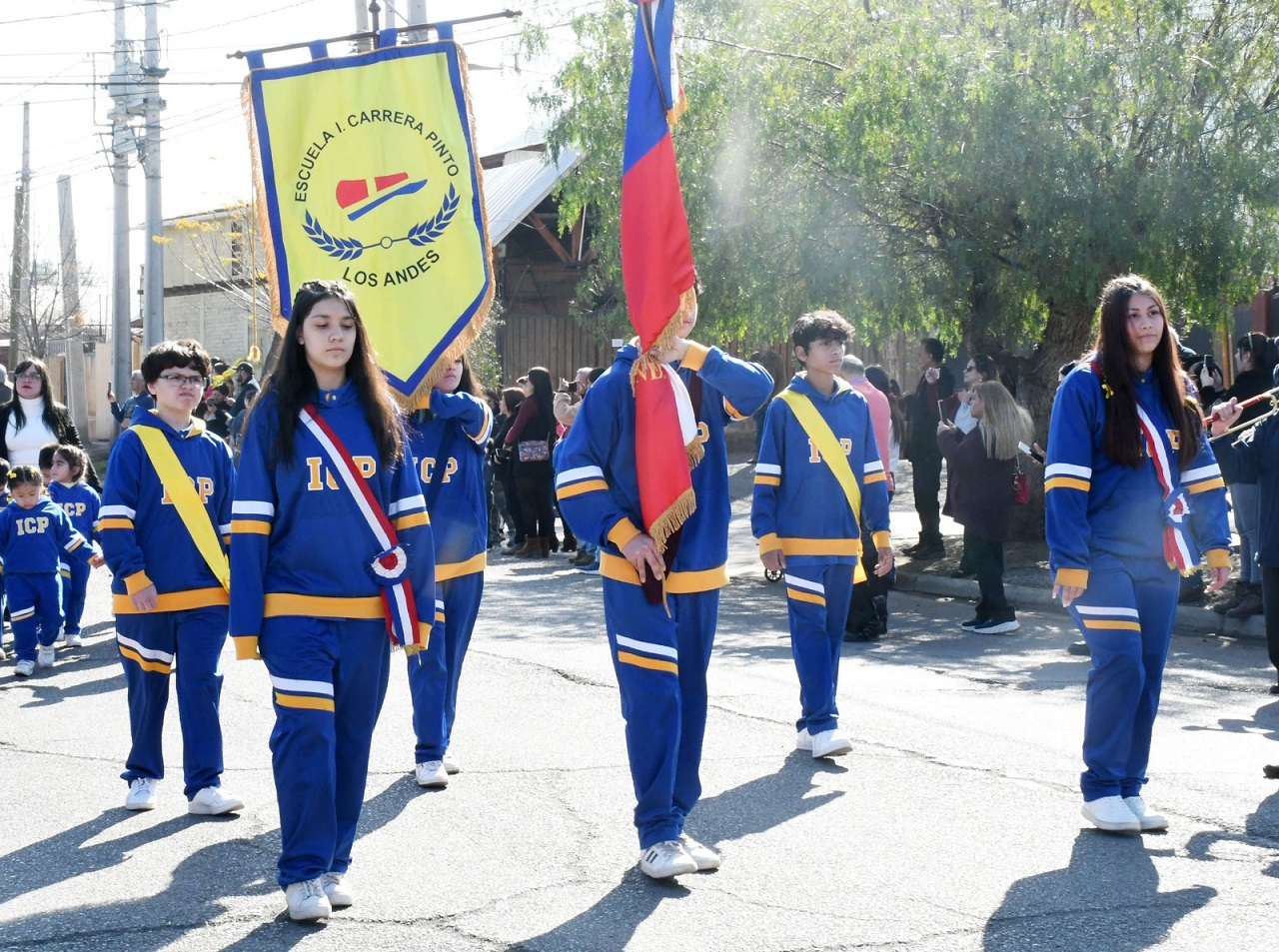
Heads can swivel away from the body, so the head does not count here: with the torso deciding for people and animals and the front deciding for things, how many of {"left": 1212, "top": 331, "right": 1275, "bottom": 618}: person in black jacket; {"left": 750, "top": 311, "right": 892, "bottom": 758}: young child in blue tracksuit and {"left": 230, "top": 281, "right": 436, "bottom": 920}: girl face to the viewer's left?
1

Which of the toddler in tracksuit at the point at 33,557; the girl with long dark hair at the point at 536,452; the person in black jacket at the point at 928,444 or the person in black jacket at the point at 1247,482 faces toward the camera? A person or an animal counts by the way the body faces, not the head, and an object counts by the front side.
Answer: the toddler in tracksuit

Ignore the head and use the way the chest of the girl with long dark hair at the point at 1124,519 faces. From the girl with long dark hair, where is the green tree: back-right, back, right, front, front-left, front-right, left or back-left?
back-left

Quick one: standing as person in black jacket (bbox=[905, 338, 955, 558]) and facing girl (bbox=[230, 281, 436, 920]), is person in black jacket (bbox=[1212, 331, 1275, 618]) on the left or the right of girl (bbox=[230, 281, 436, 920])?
left

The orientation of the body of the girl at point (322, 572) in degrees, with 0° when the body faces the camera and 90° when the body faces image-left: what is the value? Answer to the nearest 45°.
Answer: approximately 0°

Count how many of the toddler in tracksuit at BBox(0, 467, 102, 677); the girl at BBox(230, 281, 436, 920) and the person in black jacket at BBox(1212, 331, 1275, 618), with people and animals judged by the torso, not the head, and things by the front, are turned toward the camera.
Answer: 2

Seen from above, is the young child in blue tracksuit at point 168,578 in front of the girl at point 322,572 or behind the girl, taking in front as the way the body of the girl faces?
behind

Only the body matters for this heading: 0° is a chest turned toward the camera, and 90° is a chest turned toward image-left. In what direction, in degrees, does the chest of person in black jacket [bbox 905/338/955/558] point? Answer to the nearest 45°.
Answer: approximately 90°

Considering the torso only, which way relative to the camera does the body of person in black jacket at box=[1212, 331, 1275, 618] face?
to the viewer's left

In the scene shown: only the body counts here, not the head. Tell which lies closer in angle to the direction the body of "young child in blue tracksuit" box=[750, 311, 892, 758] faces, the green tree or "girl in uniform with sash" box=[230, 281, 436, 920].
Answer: the girl in uniform with sash

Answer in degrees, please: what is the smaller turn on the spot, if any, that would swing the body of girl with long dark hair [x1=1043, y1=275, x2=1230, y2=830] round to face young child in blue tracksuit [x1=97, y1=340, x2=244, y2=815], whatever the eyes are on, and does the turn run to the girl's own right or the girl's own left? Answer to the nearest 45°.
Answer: approximately 135° to the girl's own right
